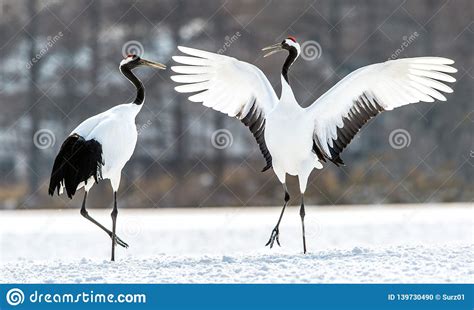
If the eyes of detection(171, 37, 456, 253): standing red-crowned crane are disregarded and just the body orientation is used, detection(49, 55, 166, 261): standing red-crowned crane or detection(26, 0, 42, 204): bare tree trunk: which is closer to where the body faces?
the standing red-crowned crane

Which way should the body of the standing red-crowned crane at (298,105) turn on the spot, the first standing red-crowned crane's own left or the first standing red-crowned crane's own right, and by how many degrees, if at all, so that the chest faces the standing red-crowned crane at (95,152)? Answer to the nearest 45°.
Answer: approximately 45° to the first standing red-crowned crane's own right

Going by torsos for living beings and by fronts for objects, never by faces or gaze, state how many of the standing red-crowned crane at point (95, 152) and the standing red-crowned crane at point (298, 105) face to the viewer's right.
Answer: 1

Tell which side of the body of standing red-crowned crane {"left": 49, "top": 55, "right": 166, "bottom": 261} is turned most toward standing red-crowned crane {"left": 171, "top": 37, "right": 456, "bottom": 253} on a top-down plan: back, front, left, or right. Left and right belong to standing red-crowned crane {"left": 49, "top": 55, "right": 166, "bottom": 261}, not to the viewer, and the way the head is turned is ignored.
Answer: front

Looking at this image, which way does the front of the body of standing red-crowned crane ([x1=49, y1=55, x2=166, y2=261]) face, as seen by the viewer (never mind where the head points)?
to the viewer's right

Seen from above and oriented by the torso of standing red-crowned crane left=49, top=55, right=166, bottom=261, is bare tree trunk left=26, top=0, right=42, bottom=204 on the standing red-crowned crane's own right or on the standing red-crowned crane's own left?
on the standing red-crowned crane's own left

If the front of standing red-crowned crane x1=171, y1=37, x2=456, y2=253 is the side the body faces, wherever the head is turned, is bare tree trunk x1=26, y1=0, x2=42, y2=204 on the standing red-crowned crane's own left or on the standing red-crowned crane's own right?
on the standing red-crowned crane's own right

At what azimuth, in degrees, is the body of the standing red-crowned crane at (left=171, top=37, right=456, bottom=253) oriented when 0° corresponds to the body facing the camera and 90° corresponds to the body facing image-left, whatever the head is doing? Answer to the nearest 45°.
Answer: approximately 45°
